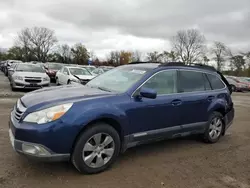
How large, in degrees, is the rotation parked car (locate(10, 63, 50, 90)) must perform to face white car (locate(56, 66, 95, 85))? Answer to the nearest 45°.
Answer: approximately 135° to its left

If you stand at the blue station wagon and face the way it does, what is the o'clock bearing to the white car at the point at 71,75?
The white car is roughly at 4 o'clock from the blue station wagon.

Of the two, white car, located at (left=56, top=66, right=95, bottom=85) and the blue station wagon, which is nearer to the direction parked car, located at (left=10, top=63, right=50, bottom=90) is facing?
the blue station wagon

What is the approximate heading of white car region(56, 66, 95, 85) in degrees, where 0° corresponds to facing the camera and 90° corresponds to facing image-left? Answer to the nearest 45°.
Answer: approximately 315°

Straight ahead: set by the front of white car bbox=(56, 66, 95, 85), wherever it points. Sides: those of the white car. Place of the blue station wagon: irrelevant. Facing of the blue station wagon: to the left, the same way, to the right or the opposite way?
to the right

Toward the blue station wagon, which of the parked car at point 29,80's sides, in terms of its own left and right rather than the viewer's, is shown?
front

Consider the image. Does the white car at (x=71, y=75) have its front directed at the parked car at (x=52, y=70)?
no

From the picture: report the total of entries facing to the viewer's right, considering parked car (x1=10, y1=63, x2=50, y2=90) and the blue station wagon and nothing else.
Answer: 0

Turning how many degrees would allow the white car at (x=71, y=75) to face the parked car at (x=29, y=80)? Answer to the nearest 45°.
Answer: approximately 90° to its right

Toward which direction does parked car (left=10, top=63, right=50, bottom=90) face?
toward the camera

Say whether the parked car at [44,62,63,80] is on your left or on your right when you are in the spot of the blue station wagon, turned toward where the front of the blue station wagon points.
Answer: on your right

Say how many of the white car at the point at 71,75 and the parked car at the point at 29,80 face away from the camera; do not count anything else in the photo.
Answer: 0

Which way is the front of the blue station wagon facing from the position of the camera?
facing the viewer and to the left of the viewer

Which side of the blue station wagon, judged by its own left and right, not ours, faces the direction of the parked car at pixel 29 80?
right

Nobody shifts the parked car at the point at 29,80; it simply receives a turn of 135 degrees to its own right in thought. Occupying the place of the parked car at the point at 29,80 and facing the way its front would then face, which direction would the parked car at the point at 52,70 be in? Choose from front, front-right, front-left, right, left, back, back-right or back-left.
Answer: front-right
